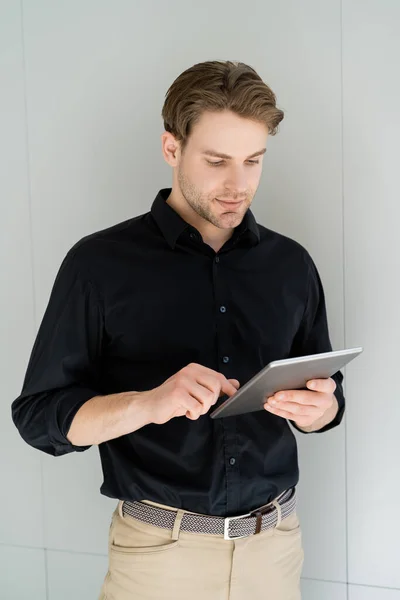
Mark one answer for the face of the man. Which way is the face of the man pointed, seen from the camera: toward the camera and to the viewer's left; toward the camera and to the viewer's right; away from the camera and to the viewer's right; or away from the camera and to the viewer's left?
toward the camera and to the viewer's right

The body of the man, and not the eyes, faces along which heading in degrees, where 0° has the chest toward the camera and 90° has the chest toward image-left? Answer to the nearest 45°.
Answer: approximately 315°
